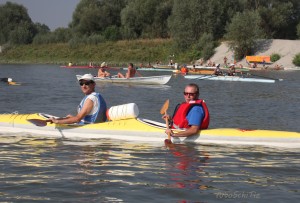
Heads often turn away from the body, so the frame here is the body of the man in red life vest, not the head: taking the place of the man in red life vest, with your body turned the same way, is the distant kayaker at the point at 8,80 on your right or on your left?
on your right

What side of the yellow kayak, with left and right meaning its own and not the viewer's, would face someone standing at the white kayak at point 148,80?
right

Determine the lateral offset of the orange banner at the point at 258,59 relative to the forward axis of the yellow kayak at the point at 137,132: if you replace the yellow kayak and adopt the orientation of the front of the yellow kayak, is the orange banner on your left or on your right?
on your right

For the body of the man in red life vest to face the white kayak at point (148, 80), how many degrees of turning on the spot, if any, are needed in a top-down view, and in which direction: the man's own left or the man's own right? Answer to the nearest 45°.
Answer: approximately 135° to the man's own right

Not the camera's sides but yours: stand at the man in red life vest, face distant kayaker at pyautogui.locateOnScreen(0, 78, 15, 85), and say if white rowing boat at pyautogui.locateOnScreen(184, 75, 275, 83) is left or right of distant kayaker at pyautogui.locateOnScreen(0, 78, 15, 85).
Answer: right

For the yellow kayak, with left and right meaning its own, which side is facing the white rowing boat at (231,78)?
right

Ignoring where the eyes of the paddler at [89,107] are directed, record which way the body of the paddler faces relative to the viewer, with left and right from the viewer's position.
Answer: facing to the left of the viewer

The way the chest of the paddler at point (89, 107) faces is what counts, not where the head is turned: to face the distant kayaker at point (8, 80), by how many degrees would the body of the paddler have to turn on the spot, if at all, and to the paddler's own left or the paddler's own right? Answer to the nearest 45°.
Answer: approximately 90° to the paddler's own right

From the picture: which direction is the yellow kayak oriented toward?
to the viewer's left
